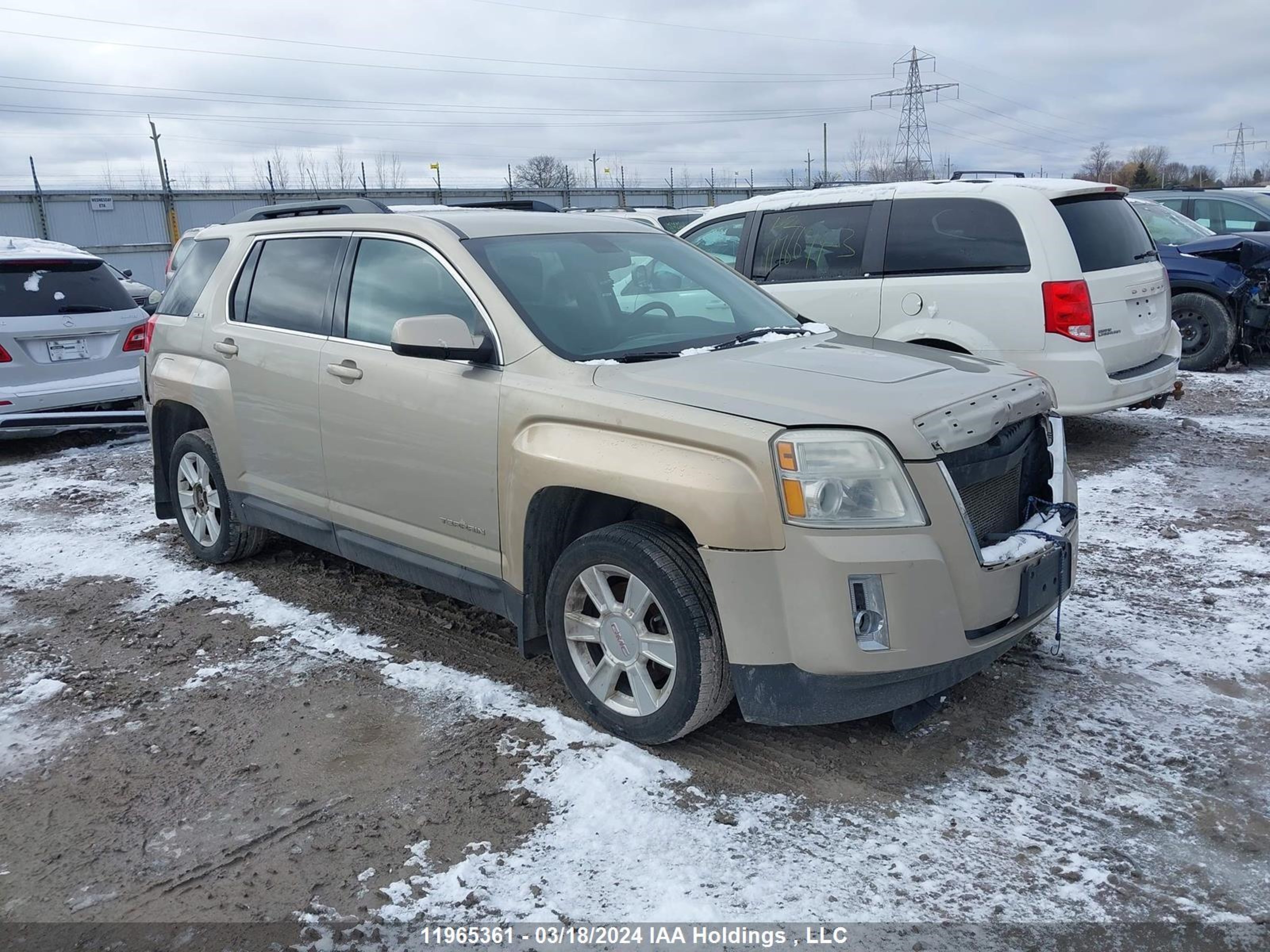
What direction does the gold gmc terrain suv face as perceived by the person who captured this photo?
facing the viewer and to the right of the viewer

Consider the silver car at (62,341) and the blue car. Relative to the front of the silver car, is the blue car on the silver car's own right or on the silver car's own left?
on the silver car's own right

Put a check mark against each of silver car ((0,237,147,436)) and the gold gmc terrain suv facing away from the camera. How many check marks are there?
1

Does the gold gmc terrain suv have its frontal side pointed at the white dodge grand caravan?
no

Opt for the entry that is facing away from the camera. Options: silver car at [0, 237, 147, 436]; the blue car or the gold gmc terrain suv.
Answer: the silver car

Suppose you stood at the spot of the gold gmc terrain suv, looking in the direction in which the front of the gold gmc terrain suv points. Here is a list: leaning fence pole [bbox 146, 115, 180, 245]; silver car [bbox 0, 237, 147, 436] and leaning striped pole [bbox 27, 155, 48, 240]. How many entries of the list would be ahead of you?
0

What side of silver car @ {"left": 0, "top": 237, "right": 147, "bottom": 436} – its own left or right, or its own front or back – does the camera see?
back

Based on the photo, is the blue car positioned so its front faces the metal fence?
no

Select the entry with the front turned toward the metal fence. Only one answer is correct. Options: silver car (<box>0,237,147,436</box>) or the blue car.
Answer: the silver car

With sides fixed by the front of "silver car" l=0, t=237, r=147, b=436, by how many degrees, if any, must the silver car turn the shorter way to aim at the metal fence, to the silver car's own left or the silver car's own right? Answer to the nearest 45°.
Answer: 0° — it already faces it

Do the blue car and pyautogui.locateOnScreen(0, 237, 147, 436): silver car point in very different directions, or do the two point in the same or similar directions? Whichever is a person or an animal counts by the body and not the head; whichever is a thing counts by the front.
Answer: very different directions

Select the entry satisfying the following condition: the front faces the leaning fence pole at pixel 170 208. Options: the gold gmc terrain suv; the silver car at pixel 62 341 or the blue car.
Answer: the silver car

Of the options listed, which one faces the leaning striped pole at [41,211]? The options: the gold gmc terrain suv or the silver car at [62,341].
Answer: the silver car

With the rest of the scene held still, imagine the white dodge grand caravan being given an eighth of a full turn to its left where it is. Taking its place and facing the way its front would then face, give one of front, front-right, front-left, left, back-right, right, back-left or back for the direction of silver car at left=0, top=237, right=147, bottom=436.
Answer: front

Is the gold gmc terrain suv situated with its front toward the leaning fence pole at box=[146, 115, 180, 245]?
no

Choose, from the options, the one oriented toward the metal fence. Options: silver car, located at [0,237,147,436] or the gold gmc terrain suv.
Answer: the silver car

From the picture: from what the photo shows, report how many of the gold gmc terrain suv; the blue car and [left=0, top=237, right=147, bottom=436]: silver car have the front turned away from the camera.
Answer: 1

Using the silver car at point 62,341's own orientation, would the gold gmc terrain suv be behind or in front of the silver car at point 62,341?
behind

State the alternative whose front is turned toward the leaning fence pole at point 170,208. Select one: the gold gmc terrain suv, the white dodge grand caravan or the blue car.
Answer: the white dodge grand caravan

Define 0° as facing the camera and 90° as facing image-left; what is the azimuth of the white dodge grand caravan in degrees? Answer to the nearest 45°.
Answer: approximately 135°

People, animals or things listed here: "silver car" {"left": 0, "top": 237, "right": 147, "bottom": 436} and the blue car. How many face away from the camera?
1
